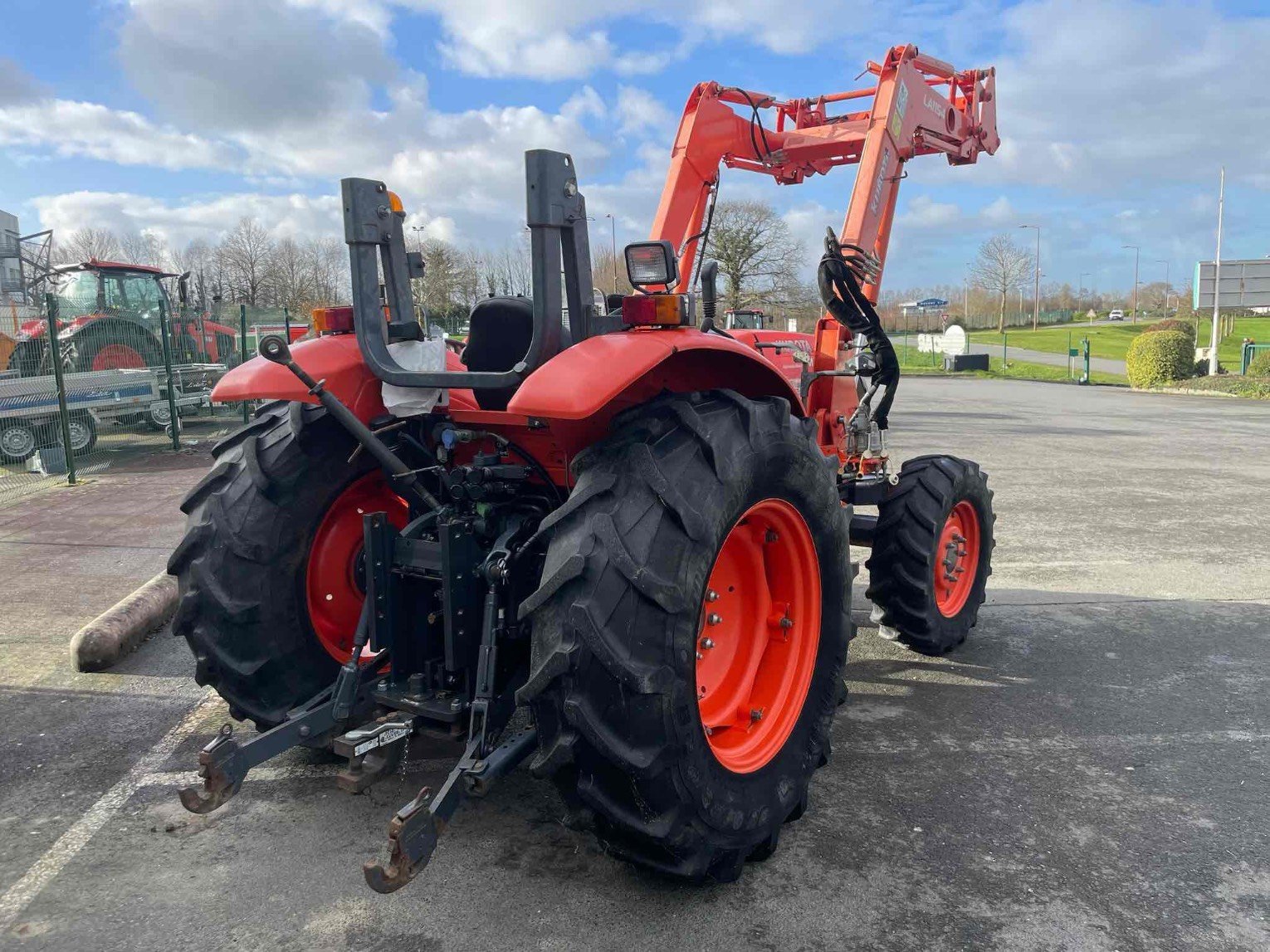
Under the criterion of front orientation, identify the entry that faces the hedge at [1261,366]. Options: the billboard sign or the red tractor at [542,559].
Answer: the red tractor

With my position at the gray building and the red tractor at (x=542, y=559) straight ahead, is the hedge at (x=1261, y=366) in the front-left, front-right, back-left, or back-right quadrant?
front-left

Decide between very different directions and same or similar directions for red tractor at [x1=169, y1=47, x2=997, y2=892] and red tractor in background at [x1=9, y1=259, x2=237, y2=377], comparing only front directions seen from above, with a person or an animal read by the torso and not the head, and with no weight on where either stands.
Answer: same or similar directions

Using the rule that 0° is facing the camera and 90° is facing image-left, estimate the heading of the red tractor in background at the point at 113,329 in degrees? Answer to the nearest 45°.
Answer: approximately 225°

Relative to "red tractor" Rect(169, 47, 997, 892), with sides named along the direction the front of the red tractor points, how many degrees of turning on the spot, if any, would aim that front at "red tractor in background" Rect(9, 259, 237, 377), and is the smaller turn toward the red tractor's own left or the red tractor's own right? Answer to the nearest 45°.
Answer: approximately 90° to the red tractor's own left

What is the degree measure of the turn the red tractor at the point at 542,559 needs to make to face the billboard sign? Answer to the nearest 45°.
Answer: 0° — it already faces it

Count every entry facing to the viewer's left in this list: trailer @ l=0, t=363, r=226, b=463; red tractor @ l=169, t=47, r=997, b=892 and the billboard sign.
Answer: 0

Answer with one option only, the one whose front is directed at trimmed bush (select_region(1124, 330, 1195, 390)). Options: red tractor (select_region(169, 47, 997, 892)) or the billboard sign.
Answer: the red tractor

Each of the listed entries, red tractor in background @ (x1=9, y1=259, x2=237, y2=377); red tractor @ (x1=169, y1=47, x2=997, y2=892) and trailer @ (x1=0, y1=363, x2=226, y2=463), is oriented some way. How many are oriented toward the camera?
0

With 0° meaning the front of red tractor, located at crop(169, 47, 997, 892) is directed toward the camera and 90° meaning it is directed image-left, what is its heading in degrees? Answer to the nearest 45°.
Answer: approximately 225°
